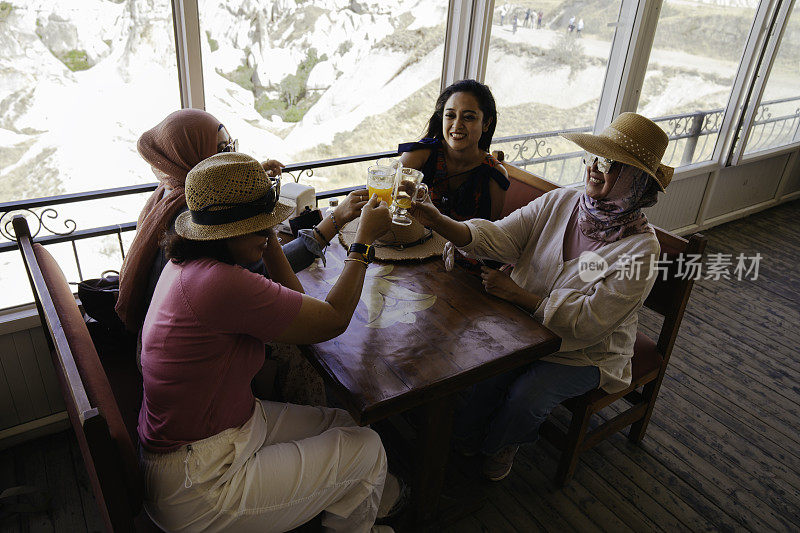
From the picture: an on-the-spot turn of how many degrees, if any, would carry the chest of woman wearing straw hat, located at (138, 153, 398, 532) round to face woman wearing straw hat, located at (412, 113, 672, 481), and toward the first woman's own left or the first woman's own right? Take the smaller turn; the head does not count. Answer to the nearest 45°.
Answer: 0° — they already face them

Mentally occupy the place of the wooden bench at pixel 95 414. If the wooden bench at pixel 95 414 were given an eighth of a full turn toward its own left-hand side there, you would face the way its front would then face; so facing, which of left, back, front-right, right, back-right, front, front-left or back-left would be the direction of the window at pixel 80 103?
front-left

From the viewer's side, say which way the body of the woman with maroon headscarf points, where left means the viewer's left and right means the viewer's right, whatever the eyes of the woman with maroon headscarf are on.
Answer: facing to the right of the viewer

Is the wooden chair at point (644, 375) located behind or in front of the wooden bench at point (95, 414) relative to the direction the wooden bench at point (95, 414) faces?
in front

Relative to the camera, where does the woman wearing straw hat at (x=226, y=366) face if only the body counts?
to the viewer's right

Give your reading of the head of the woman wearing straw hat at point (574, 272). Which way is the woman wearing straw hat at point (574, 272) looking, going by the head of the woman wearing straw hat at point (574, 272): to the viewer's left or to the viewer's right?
to the viewer's left

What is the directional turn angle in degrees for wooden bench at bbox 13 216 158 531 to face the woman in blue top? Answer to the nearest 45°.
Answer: approximately 45° to its left

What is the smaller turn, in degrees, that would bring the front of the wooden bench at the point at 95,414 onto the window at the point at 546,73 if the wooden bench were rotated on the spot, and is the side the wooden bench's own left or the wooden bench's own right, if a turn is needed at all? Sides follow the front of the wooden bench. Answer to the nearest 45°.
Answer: approximately 45° to the wooden bench's own left

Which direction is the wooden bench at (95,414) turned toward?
to the viewer's right

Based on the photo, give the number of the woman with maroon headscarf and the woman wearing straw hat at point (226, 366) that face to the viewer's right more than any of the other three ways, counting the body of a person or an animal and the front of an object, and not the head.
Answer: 2

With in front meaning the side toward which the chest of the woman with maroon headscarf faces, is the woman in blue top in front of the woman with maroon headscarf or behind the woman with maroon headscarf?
in front
